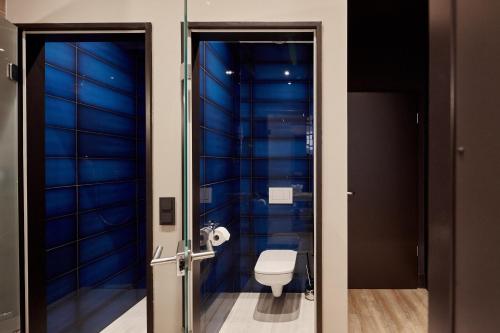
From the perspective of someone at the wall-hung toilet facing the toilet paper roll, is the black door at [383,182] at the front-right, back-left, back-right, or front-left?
back-left

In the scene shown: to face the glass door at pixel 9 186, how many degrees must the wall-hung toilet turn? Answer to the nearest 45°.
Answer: approximately 45° to its right

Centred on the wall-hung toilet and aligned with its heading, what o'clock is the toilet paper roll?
The toilet paper roll is roughly at 1 o'clock from the wall-hung toilet.

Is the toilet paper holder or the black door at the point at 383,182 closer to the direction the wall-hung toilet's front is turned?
the toilet paper holder

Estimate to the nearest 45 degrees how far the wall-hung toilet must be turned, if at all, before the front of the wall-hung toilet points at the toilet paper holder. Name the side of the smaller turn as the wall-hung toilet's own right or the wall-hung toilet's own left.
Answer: approximately 45° to the wall-hung toilet's own right

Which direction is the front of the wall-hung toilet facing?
toward the camera
